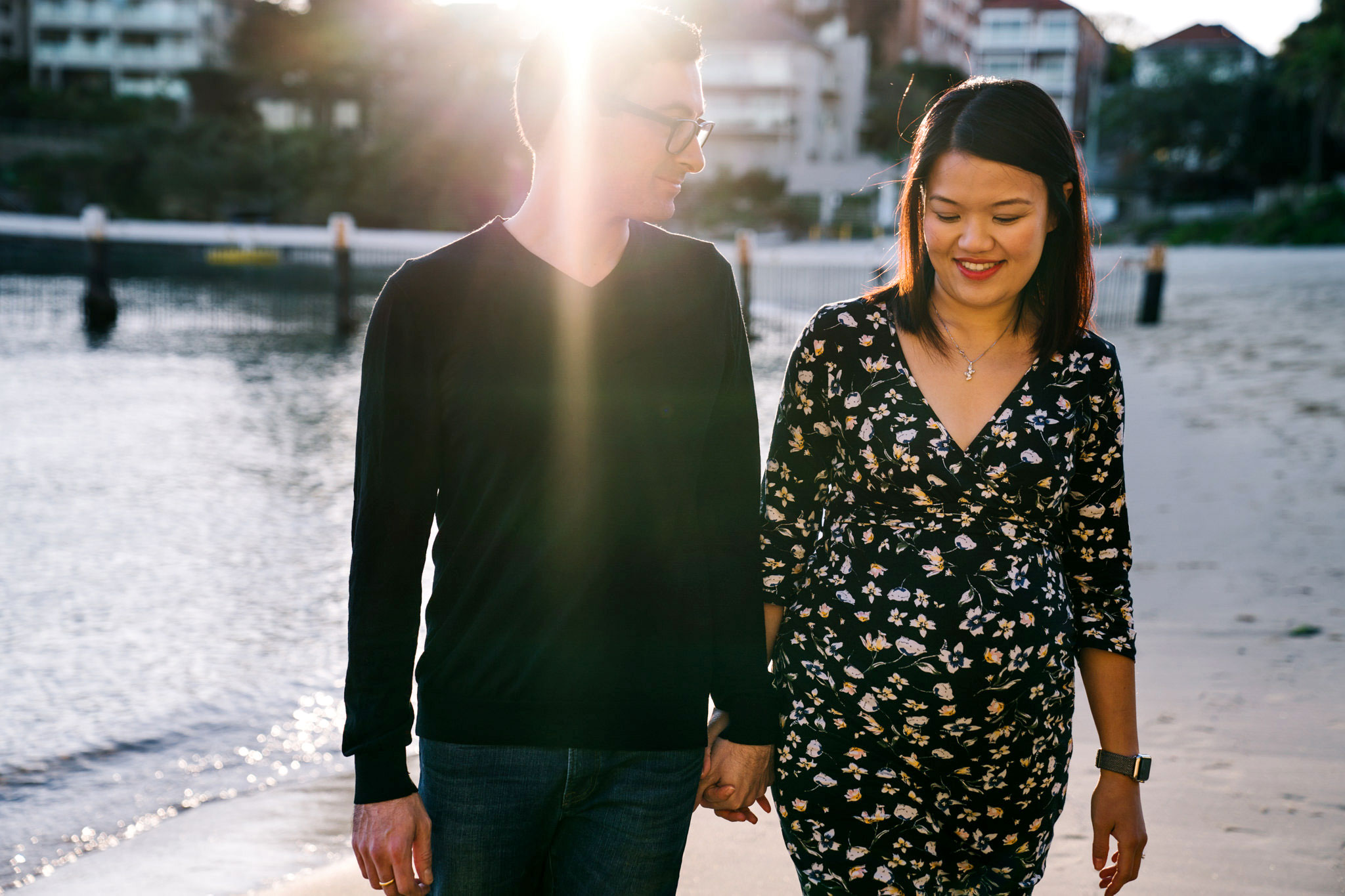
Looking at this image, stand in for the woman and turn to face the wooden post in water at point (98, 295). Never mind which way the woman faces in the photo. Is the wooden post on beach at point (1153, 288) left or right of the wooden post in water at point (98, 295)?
right

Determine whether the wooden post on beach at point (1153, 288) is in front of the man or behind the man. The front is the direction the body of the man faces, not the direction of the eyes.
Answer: behind

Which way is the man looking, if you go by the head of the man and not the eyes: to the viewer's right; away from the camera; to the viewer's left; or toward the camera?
to the viewer's right

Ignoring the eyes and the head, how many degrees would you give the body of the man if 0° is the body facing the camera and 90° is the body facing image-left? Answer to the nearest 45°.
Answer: approximately 0°

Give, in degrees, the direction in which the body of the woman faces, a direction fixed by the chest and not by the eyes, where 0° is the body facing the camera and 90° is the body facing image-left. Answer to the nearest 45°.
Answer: approximately 0°

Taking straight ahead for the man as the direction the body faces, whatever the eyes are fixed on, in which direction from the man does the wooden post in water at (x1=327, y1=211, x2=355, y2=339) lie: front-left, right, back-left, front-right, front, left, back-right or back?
back
